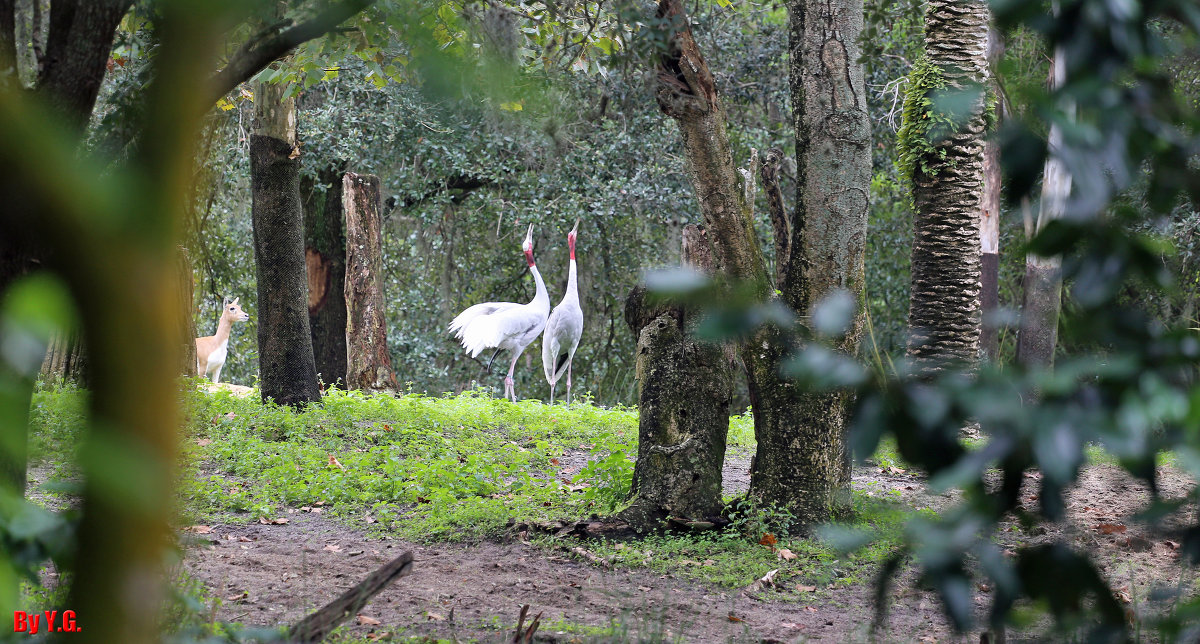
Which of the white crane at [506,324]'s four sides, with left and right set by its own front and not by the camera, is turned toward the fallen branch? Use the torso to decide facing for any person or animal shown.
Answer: right

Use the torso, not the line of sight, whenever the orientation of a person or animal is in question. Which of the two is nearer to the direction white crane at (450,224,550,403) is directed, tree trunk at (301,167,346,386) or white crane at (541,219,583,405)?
the white crane

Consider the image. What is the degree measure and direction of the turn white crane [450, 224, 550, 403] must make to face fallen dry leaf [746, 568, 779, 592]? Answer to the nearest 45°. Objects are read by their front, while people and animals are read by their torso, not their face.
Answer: approximately 90° to its right

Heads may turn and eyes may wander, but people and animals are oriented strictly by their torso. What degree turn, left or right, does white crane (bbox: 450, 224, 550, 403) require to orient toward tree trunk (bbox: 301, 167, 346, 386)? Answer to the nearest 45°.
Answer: approximately 180°

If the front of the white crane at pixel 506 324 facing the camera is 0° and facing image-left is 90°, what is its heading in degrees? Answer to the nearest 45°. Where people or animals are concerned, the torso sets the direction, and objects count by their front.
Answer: approximately 270°

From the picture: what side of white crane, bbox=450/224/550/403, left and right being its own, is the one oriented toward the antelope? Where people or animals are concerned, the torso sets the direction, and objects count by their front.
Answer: back

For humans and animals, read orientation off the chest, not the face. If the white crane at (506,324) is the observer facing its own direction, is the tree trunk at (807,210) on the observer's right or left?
on its right

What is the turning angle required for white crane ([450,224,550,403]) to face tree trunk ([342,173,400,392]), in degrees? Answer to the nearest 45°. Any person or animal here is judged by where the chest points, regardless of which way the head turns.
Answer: approximately 135° to its right

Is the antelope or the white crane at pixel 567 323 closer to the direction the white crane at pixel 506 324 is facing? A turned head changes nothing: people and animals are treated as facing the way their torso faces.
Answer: the white crane

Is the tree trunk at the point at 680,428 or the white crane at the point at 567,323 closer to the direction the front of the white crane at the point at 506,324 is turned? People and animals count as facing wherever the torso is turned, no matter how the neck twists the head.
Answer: the white crane
